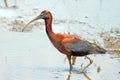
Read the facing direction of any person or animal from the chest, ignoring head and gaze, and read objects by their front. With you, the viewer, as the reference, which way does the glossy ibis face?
facing to the left of the viewer
